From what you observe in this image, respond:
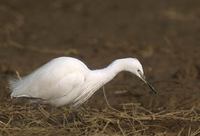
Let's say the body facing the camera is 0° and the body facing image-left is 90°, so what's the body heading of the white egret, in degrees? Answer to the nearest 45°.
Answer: approximately 270°
